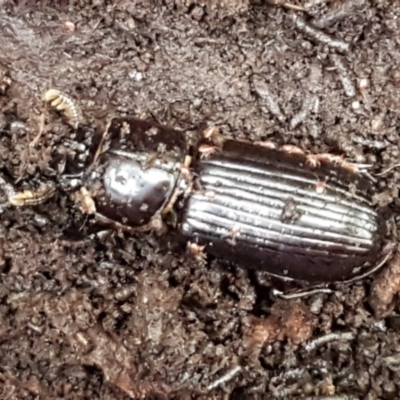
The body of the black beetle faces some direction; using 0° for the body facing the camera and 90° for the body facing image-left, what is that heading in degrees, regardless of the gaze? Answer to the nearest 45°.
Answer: approximately 90°
